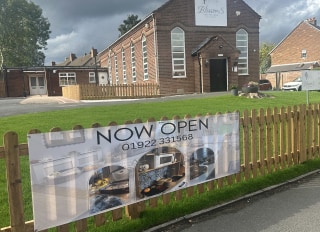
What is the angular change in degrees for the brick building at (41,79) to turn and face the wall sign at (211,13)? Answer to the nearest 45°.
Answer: approximately 45° to its left

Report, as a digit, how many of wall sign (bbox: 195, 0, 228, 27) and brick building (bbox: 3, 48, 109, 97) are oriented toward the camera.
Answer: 2

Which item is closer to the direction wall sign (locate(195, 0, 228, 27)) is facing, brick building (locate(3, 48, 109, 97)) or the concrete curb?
the concrete curb

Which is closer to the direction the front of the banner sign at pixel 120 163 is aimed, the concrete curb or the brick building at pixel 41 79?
the concrete curb

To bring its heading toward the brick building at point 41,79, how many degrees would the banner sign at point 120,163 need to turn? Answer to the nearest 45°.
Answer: approximately 135° to its left

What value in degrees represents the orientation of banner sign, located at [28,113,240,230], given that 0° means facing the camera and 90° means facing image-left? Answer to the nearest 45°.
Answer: approximately 315°

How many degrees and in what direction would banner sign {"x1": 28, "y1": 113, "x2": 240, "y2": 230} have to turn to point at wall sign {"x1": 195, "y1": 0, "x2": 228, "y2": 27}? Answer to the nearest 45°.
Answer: approximately 135° to its left

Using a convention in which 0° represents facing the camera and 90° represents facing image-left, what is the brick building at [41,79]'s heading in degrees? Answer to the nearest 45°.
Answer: approximately 0°

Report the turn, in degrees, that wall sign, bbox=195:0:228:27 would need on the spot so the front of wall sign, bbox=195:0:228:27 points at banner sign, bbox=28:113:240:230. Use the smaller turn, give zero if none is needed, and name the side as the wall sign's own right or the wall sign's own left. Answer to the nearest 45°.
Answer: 0° — it already faces it

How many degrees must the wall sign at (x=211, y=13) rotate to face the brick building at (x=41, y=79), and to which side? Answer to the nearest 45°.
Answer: approximately 135° to its right

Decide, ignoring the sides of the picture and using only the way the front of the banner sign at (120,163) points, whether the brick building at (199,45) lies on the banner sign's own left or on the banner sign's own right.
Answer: on the banner sign's own left
